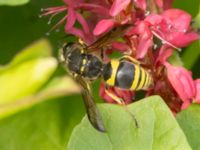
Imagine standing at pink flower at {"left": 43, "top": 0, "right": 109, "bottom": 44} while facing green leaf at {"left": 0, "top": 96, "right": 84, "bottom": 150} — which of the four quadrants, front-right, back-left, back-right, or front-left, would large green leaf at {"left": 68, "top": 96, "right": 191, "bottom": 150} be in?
front-left

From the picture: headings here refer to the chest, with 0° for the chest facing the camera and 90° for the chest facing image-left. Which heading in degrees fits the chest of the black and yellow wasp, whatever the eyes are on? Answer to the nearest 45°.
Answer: approximately 90°
